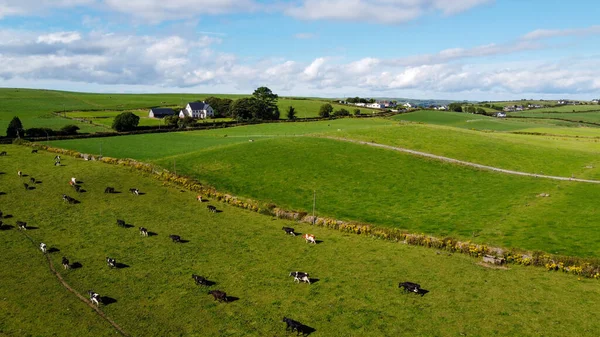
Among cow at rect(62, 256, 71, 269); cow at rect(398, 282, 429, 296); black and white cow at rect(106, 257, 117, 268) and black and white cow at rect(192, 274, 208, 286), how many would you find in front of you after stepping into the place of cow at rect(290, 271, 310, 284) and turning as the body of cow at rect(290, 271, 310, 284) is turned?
3

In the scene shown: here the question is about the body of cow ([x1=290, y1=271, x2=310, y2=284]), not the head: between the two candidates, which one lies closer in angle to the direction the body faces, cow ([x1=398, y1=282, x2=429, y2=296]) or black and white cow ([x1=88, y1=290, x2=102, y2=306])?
the black and white cow

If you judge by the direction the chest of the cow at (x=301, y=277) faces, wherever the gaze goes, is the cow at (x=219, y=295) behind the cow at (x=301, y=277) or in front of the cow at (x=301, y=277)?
in front

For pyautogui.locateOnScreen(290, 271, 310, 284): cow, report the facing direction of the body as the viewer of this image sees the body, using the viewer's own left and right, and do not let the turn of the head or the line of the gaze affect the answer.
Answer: facing to the left of the viewer

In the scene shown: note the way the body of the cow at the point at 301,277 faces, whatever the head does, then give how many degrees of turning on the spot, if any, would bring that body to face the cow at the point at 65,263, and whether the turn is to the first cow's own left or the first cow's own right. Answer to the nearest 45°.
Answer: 0° — it already faces it

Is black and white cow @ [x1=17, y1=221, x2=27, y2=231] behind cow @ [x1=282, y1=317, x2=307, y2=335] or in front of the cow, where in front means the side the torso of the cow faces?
in front

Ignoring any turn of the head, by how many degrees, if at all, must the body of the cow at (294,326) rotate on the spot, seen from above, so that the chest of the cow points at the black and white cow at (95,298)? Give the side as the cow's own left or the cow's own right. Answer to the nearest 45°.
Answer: approximately 45° to the cow's own left

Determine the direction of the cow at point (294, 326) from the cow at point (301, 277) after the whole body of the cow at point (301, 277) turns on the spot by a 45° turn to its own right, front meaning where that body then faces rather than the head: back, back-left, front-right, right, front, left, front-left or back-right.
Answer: back-left

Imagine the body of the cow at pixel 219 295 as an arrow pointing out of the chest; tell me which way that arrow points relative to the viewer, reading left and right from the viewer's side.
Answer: facing to the left of the viewer

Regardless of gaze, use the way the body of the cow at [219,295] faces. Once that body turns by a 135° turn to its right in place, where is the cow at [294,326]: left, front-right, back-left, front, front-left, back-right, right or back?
right
